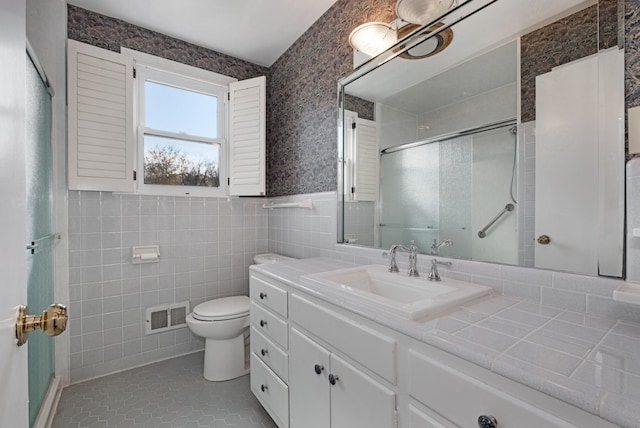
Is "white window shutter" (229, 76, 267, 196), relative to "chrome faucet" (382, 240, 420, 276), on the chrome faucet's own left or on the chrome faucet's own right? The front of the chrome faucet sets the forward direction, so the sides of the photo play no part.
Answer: on the chrome faucet's own right

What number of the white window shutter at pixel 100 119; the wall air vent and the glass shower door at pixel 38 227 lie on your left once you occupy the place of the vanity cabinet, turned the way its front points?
0

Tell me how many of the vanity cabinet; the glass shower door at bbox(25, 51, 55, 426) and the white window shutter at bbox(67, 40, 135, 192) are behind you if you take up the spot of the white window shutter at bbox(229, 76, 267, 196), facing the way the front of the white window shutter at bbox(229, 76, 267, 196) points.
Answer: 0

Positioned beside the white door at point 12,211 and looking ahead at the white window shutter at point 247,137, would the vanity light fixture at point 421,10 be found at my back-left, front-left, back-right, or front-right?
front-right

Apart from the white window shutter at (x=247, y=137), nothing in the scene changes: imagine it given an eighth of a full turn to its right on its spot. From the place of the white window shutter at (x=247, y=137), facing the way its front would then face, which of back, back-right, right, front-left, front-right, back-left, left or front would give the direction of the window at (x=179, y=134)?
front

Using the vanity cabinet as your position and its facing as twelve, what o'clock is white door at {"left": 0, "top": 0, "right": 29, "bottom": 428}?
The white door is roughly at 12 o'clock from the vanity cabinet.

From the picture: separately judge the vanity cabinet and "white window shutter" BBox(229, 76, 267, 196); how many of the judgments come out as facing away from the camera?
0

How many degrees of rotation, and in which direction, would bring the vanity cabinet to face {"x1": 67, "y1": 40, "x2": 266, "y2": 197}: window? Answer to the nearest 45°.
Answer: approximately 45° to its right

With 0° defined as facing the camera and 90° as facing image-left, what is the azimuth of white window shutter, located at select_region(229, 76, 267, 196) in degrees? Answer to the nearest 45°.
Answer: approximately 45°

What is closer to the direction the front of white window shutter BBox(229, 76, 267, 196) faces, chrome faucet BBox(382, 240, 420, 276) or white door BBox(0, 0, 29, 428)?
the white door

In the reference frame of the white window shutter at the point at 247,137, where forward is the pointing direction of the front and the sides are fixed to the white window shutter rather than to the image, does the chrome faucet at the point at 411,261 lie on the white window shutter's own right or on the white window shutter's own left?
on the white window shutter's own left

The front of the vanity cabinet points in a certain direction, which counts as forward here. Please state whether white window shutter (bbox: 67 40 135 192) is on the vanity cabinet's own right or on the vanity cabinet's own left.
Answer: on the vanity cabinet's own right

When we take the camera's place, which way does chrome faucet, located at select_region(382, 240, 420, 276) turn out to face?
facing the viewer and to the left of the viewer

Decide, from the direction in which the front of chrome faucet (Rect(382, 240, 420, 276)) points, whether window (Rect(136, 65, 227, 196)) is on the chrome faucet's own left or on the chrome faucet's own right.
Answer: on the chrome faucet's own right

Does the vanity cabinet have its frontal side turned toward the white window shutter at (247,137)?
no

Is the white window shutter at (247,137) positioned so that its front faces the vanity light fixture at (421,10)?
no
